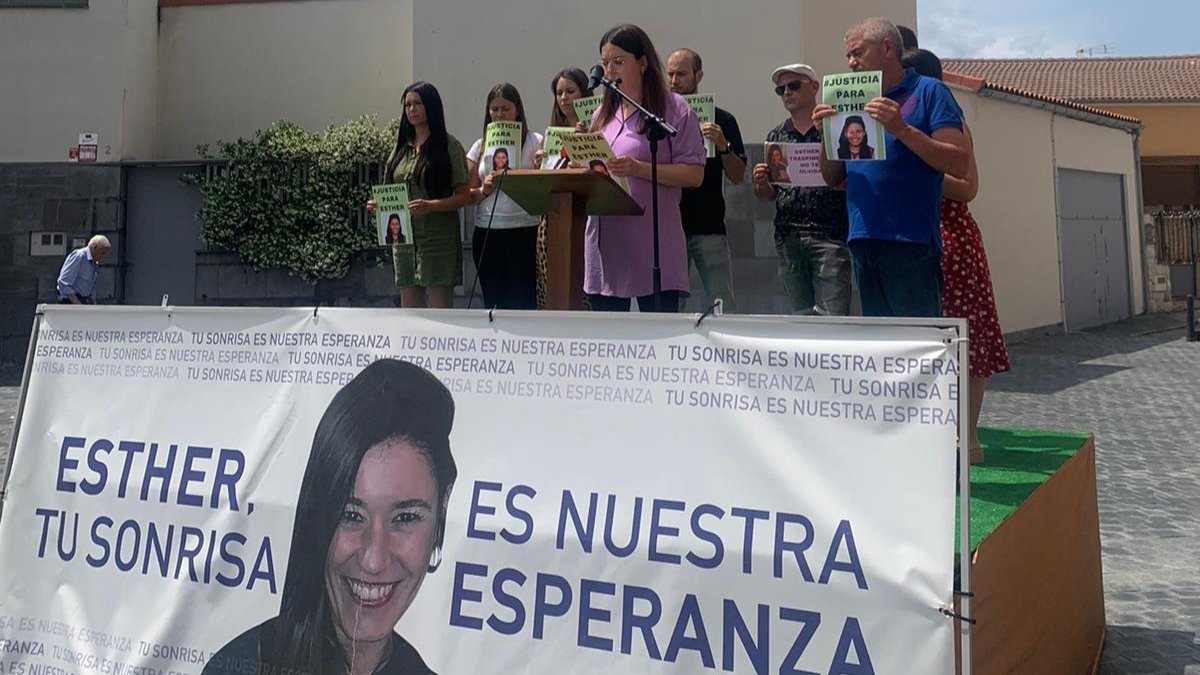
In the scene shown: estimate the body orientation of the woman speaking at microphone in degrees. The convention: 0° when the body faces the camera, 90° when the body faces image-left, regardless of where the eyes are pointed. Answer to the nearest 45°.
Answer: approximately 45°

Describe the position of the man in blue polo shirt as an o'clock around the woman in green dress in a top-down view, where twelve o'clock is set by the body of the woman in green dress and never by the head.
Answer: The man in blue polo shirt is roughly at 9 o'clock from the woman in green dress.

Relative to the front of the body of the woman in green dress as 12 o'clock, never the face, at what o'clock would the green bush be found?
The green bush is roughly at 4 o'clock from the woman in green dress.

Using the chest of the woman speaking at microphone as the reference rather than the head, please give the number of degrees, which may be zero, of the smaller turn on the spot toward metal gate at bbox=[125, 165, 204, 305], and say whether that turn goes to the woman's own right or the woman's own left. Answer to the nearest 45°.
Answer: approximately 90° to the woman's own right

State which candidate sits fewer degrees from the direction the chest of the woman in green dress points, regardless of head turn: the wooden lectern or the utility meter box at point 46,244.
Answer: the wooden lectern

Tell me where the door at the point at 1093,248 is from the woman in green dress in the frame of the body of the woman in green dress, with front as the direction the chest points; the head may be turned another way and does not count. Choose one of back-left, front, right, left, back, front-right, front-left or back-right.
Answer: back

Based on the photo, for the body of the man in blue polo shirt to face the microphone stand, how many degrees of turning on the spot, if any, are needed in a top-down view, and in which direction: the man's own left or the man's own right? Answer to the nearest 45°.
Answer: approximately 45° to the man's own right
